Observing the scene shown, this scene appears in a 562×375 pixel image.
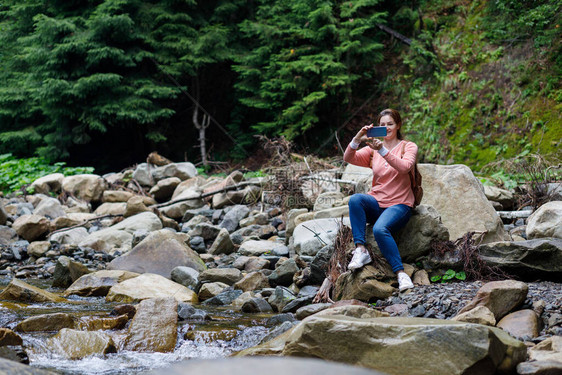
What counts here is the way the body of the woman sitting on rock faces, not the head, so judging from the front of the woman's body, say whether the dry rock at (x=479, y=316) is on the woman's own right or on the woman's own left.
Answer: on the woman's own left

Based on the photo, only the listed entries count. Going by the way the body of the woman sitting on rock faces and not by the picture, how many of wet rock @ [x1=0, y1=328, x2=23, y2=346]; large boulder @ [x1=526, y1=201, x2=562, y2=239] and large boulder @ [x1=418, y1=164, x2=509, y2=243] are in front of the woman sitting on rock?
1

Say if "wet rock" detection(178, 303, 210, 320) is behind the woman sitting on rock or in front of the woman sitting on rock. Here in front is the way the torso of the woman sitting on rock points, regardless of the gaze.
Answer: in front

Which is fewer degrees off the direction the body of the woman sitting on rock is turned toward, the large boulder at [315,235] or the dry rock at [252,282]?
the dry rock

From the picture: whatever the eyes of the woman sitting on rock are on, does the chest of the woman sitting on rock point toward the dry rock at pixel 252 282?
no

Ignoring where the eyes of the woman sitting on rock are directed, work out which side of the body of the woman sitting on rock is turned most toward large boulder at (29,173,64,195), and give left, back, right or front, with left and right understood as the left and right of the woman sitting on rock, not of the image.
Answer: right

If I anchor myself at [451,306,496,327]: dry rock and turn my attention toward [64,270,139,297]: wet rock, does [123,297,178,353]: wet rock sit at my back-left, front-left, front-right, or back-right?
front-left

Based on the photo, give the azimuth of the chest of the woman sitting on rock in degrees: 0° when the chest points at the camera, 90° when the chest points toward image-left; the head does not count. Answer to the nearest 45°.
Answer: approximately 45°

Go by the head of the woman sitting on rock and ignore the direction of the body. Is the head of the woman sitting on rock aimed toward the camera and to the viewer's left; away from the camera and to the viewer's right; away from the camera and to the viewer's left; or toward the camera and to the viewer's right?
toward the camera and to the viewer's left

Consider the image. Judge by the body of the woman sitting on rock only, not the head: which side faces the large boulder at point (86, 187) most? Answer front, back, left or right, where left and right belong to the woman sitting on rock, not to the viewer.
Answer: right

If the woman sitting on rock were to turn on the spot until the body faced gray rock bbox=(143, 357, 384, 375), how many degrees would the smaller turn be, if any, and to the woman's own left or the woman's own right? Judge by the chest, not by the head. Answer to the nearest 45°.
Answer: approximately 45° to the woman's own left

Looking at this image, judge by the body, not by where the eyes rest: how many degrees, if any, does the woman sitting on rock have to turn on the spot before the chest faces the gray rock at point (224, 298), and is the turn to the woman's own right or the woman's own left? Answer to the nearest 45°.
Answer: approximately 45° to the woman's own right

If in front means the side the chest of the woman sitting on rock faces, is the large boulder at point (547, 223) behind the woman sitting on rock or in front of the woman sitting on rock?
behind

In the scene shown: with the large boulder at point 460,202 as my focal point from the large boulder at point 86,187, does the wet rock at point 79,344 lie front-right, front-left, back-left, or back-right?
front-right

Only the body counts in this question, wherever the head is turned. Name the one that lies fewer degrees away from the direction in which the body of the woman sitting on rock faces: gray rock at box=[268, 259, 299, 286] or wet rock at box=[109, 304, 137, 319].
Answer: the wet rock
